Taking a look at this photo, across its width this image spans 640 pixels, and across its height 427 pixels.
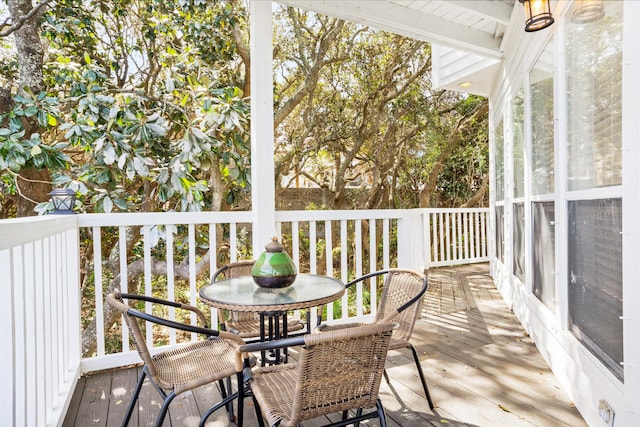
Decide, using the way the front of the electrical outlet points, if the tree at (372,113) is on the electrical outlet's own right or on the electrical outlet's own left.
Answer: on the electrical outlet's own right

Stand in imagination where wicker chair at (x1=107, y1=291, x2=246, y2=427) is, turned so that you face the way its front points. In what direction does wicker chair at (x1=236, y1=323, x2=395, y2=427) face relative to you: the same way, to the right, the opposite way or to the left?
to the left

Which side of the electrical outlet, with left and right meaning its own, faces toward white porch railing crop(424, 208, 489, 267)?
right

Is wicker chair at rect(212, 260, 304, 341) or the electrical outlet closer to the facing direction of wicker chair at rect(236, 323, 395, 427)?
the wicker chair

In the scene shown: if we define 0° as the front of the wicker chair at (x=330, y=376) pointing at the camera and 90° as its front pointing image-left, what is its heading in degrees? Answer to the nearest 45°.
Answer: approximately 135°

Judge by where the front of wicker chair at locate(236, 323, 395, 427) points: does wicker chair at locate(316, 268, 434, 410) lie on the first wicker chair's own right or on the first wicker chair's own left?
on the first wicker chair's own right

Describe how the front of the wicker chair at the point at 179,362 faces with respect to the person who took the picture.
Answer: facing away from the viewer and to the right of the viewer

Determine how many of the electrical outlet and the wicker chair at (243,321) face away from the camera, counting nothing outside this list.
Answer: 0

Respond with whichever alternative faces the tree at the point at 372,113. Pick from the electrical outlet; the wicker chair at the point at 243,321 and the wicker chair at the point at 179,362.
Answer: the wicker chair at the point at 179,362
